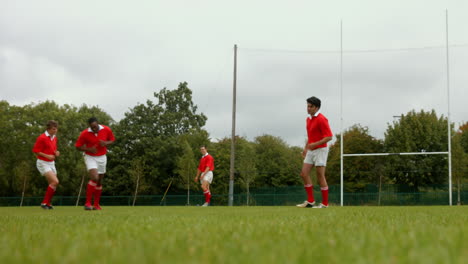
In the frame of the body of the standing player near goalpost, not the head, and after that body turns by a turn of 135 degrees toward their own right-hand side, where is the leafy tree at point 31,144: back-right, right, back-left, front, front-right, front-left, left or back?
front-left

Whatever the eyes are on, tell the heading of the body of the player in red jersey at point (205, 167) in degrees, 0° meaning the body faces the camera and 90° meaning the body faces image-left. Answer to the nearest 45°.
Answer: approximately 45°

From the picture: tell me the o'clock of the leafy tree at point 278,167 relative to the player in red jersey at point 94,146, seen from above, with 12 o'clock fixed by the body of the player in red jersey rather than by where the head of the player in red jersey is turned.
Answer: The leafy tree is roughly at 7 o'clock from the player in red jersey.

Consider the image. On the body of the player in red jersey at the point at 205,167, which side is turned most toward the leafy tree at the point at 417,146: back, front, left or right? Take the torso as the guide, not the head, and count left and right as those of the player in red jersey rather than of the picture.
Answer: back

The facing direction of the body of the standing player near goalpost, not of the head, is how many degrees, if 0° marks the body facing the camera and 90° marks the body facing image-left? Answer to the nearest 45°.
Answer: approximately 45°

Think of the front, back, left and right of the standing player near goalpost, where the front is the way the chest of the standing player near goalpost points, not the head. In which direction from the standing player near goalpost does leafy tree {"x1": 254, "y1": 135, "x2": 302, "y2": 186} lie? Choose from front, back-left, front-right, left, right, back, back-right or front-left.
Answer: back-right

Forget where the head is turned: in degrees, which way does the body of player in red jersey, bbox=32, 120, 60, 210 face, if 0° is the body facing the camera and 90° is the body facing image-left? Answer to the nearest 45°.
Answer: approximately 315°

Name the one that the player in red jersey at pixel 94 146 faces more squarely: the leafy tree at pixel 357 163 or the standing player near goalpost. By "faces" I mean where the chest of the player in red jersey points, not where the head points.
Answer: the standing player near goalpost

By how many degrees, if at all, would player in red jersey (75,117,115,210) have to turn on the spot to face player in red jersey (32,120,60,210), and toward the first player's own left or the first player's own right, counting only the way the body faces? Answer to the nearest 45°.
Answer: approximately 135° to the first player's own right

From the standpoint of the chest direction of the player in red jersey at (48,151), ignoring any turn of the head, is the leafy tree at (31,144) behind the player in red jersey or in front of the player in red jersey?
behind

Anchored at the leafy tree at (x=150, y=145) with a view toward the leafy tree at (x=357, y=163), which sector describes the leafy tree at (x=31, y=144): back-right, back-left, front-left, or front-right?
back-right
